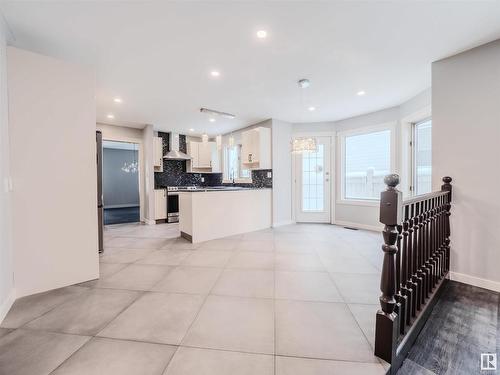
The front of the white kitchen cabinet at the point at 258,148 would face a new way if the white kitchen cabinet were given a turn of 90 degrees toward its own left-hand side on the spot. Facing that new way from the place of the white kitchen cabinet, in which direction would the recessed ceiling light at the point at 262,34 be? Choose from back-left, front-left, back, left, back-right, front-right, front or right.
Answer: front-right

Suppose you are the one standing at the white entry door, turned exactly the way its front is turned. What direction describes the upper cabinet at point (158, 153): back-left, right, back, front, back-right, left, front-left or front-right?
right

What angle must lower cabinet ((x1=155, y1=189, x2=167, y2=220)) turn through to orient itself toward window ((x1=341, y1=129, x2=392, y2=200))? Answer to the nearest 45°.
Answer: approximately 45° to its left

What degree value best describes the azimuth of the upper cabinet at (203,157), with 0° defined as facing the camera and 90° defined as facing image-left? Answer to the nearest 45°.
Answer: approximately 0°

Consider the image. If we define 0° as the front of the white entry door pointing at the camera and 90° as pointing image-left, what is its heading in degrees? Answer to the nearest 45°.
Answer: approximately 0°

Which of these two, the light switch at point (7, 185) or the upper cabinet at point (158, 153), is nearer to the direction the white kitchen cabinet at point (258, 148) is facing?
the light switch

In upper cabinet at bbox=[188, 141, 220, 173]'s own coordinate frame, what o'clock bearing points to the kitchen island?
The kitchen island is roughly at 12 o'clock from the upper cabinet.

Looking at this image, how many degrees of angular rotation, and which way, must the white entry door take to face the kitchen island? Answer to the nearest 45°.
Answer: approximately 45° to its right

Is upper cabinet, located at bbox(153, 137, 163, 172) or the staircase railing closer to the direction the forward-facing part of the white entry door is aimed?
the staircase railing

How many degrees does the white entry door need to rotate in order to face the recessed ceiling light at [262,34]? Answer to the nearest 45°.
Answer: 0° — it already faces it

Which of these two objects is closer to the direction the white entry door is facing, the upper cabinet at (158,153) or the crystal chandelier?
the crystal chandelier
